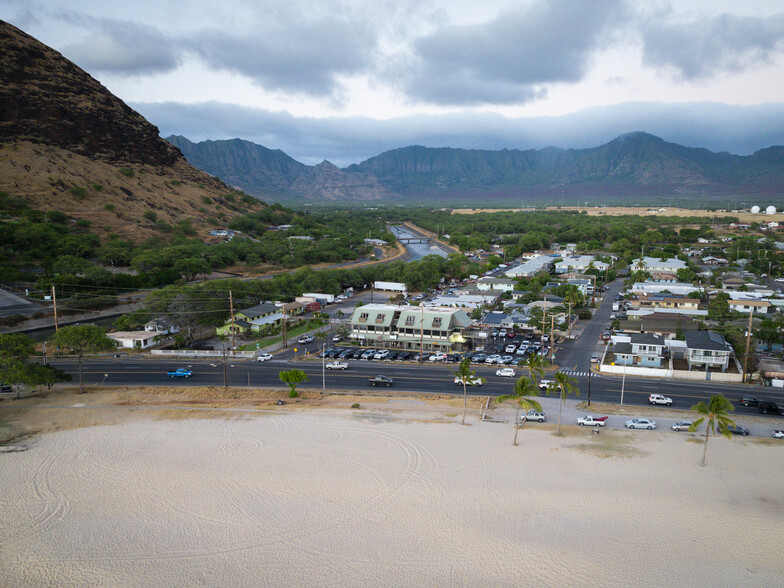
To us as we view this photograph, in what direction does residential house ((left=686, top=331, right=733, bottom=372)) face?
facing the viewer

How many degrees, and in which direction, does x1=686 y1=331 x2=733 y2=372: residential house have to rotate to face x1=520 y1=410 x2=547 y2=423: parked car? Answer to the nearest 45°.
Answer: approximately 45° to its right

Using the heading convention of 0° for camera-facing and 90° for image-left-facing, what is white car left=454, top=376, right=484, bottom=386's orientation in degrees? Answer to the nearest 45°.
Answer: approximately 270°

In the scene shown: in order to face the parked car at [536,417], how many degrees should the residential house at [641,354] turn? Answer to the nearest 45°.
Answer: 0° — it already faces it

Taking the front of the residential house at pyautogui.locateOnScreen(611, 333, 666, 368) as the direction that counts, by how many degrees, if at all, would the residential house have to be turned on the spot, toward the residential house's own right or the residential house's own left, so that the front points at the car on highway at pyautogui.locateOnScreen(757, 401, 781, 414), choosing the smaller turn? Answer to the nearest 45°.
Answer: approximately 45° to the residential house's own left

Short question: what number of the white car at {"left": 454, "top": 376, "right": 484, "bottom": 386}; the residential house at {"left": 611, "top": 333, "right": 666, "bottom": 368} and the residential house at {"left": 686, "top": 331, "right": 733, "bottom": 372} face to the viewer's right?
1

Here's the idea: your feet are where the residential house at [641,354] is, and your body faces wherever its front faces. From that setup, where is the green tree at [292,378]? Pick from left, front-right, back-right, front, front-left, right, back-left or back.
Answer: front-right

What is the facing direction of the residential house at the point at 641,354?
toward the camera

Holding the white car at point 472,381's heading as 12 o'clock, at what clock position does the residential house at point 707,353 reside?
The residential house is roughly at 11 o'clock from the white car.

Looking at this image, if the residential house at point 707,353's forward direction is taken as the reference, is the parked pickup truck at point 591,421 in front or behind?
in front

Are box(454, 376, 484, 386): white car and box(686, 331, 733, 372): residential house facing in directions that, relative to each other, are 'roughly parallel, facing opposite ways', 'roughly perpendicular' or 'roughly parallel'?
roughly perpendicular

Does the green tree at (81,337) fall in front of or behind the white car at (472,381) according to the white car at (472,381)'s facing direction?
behind

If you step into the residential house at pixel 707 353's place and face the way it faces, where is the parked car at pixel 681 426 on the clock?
The parked car is roughly at 12 o'clock from the residential house.

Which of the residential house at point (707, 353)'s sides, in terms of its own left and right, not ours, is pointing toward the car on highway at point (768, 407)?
front

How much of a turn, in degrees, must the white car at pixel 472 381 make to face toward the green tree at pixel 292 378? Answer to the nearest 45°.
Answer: approximately 180°
